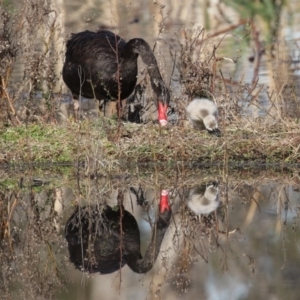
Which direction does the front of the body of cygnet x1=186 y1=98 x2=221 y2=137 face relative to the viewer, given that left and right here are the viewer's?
facing the viewer and to the right of the viewer
